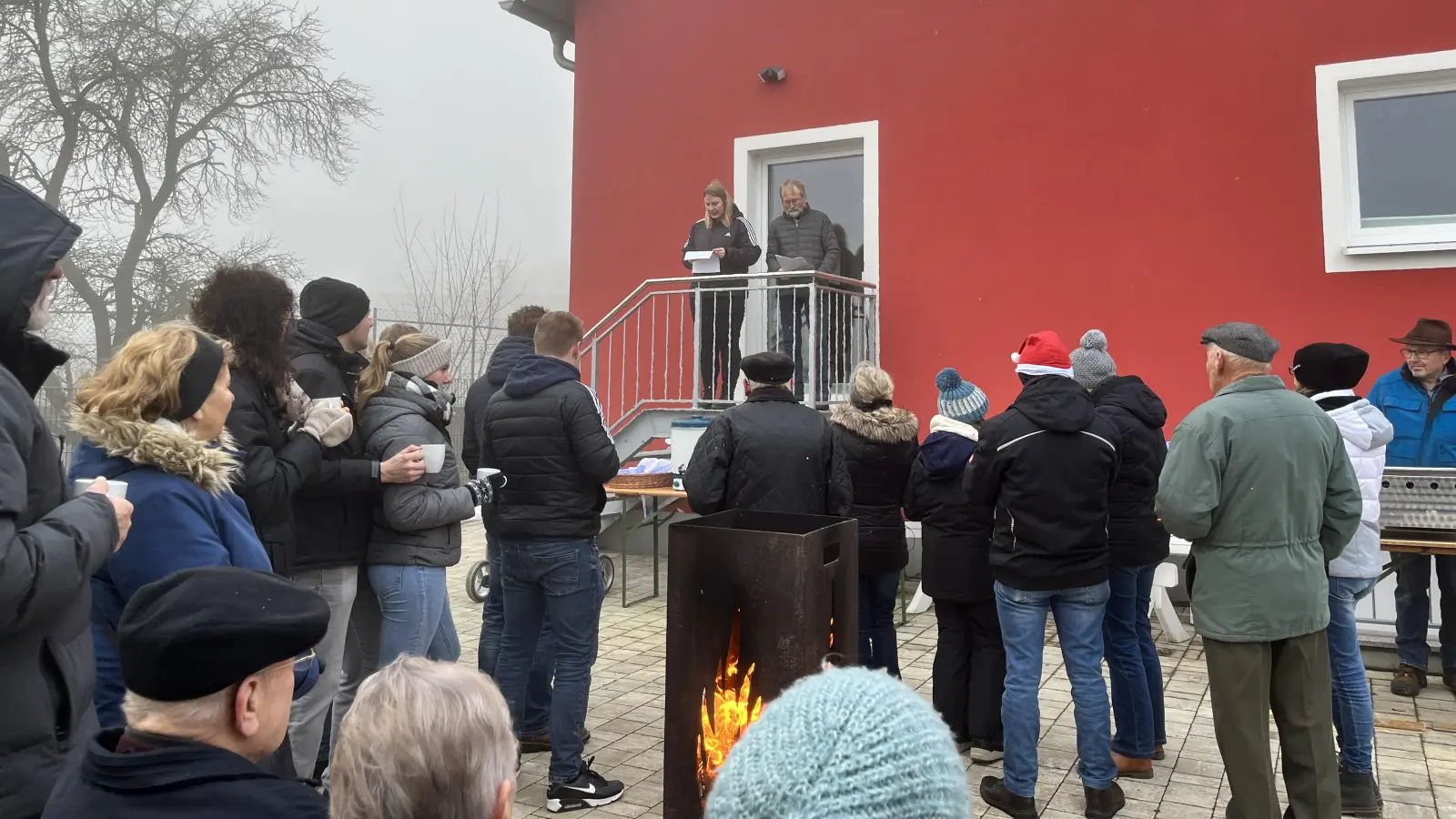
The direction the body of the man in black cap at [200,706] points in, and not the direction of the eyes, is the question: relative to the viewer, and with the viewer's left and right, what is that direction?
facing away from the viewer and to the right of the viewer

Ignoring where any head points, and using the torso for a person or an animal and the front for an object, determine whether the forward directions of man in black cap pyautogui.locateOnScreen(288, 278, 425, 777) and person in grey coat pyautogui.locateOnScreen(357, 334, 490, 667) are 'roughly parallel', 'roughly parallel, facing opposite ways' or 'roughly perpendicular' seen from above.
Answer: roughly parallel

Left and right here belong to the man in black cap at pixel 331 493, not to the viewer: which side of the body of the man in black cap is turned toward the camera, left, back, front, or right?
right

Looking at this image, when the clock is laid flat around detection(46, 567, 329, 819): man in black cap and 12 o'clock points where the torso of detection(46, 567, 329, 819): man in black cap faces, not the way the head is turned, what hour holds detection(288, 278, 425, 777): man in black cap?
detection(288, 278, 425, 777): man in black cap is roughly at 11 o'clock from detection(46, 567, 329, 819): man in black cap.

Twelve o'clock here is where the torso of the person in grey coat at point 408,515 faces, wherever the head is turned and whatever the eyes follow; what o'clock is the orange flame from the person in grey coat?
The orange flame is roughly at 1 o'clock from the person in grey coat.

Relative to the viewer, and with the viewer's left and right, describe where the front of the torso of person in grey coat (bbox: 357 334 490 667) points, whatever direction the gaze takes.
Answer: facing to the right of the viewer

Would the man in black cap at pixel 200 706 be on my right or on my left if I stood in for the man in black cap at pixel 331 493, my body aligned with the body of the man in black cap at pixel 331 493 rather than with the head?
on my right

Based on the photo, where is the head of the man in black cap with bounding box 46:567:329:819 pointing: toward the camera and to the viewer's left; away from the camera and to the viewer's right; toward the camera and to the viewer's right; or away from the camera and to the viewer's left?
away from the camera and to the viewer's right

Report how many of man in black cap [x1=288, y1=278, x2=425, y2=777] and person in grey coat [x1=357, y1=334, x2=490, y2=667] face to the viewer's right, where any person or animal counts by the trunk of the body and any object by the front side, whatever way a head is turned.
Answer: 2

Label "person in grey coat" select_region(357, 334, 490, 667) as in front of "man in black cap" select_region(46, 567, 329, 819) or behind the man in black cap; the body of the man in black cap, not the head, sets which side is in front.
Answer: in front
